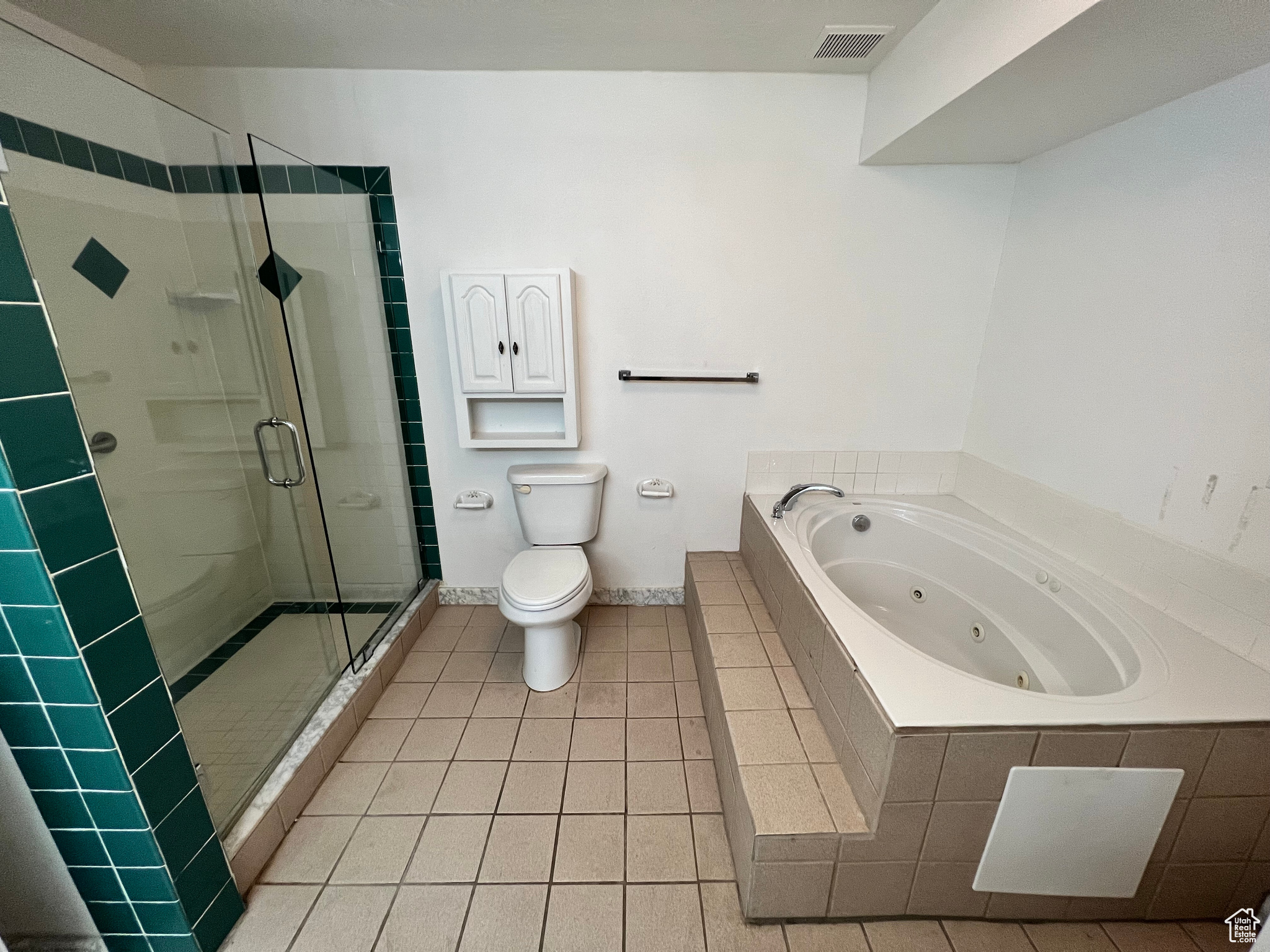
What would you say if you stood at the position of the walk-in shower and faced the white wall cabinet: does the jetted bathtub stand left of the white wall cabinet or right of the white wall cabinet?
right

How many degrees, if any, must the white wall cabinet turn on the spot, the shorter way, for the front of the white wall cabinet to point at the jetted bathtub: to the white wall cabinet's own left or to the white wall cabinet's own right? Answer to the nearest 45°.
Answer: approximately 45° to the white wall cabinet's own left

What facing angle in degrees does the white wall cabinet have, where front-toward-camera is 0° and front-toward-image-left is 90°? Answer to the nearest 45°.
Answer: approximately 0°

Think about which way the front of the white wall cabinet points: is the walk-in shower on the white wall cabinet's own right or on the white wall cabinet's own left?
on the white wall cabinet's own right
